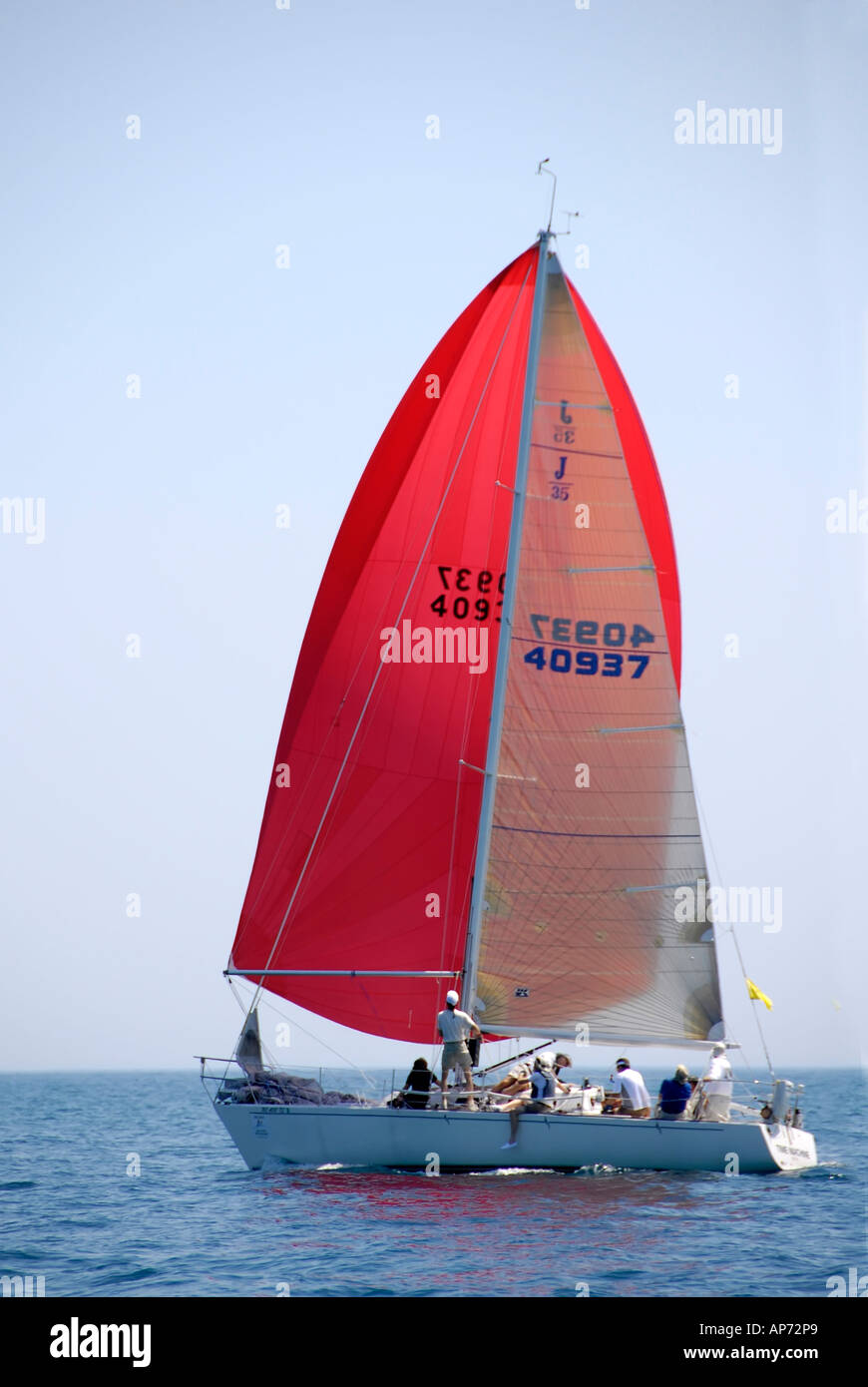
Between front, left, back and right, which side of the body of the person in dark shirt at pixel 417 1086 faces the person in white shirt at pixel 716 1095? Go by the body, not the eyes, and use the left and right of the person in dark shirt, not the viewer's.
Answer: right

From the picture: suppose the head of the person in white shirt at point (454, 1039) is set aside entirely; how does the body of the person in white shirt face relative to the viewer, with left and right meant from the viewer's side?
facing away from the viewer

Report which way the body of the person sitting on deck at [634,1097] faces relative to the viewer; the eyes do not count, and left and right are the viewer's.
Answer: facing away from the viewer and to the left of the viewer

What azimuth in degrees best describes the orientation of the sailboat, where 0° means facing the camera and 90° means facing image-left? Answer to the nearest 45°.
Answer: approximately 90°

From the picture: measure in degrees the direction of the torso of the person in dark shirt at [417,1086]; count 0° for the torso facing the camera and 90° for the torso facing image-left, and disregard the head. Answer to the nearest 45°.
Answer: approximately 180°
